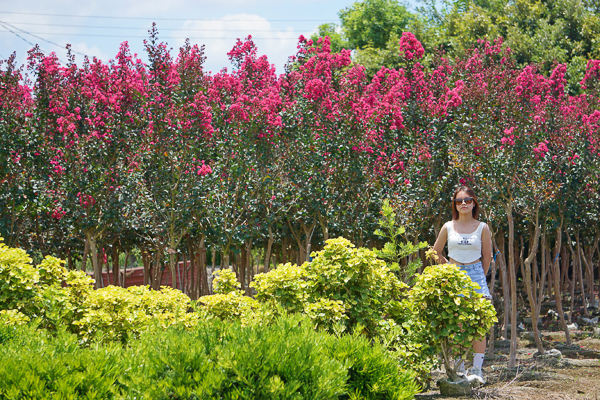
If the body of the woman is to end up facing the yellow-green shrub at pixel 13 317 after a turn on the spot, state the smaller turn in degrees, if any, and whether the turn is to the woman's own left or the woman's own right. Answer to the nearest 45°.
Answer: approximately 45° to the woman's own right

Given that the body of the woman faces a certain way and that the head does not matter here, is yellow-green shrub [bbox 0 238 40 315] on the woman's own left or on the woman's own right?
on the woman's own right

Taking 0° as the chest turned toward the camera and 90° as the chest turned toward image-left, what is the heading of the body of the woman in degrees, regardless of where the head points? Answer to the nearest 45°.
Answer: approximately 0°

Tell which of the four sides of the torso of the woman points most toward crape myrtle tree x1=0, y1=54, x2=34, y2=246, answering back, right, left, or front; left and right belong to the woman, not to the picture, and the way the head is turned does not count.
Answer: right

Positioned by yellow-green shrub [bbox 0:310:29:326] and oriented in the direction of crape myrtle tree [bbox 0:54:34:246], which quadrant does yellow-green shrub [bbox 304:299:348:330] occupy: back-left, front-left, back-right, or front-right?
back-right

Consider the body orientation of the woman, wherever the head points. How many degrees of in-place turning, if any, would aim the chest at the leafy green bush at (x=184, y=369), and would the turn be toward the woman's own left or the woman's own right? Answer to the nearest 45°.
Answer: approximately 45° to the woman's own right

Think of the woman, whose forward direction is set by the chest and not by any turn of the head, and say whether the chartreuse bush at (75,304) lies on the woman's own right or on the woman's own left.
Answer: on the woman's own right

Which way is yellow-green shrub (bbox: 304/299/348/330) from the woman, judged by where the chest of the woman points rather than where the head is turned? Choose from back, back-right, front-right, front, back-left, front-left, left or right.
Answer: front-right
